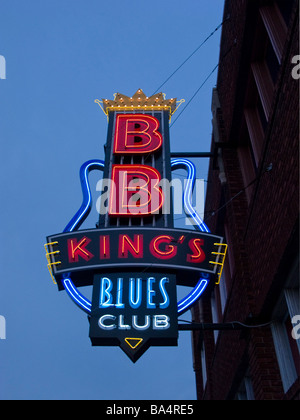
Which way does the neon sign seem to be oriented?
toward the camera
